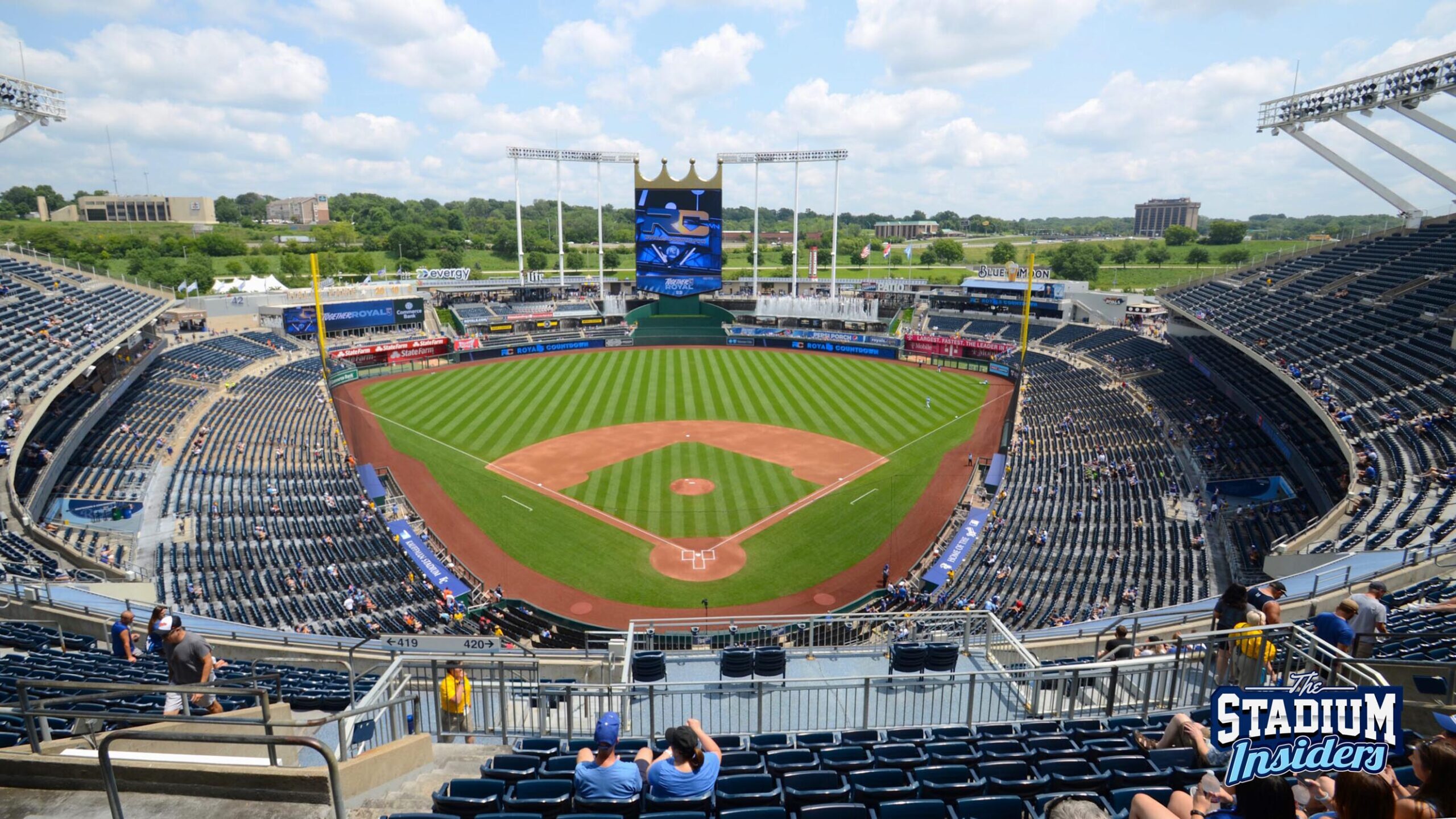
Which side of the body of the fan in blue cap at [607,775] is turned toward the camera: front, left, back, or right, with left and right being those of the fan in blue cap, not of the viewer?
back

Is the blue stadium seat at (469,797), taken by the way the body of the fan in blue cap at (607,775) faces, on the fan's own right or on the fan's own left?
on the fan's own left

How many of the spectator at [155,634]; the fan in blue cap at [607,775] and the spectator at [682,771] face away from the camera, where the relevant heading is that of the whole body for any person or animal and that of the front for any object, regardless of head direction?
2

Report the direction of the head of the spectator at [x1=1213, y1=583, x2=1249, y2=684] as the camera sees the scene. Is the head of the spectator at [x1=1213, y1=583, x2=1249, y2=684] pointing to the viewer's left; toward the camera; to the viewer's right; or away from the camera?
away from the camera

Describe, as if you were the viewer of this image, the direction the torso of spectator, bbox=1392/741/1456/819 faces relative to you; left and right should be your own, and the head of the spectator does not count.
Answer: facing away from the viewer and to the left of the viewer

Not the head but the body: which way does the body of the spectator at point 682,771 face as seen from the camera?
away from the camera

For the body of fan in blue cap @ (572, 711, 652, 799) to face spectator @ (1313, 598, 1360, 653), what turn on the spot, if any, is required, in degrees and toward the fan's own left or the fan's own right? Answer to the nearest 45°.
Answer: approximately 90° to the fan's own right

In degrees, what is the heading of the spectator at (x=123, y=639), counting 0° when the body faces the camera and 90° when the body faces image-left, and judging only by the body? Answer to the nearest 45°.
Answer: approximately 270°
